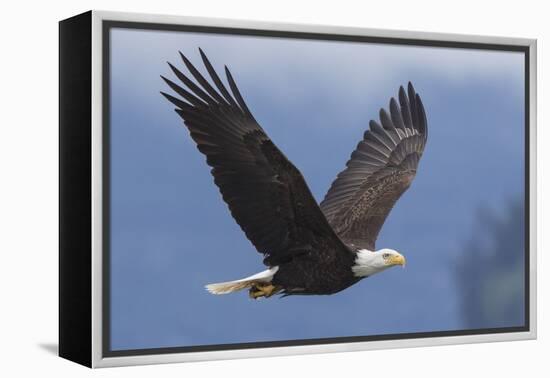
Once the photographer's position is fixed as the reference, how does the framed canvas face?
facing the viewer and to the right of the viewer
